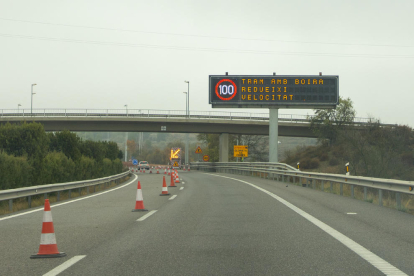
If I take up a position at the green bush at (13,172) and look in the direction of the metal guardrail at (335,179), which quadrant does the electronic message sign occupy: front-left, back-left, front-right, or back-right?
front-left

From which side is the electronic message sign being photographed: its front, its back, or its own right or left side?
front

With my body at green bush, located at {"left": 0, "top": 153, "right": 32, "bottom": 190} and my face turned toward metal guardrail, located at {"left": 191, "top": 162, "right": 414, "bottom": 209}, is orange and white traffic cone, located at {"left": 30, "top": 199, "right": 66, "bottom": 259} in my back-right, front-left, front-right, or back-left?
front-right

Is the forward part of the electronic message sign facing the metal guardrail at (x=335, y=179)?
yes

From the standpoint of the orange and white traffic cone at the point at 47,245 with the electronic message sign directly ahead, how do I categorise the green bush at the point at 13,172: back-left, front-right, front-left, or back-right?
front-left

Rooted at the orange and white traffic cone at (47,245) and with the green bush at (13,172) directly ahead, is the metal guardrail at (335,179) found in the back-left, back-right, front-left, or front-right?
front-right

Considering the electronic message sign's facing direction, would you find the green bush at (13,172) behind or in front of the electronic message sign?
in front

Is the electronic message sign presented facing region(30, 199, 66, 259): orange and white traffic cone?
yes
